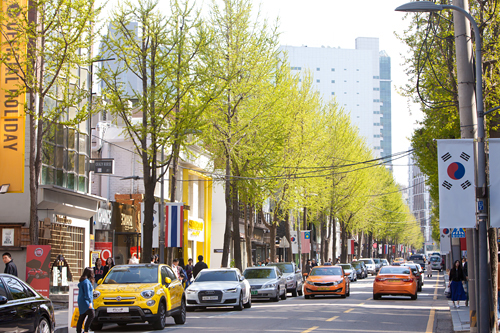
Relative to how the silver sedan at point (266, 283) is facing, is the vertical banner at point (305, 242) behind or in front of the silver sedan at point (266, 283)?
behind

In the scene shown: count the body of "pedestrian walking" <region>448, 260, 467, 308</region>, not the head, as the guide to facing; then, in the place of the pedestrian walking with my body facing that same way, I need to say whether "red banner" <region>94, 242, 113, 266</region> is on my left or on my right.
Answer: on my right

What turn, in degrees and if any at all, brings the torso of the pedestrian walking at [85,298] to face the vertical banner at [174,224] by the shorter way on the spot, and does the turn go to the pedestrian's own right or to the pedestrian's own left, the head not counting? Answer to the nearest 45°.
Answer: approximately 90° to the pedestrian's own left

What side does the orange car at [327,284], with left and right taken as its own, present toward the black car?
front

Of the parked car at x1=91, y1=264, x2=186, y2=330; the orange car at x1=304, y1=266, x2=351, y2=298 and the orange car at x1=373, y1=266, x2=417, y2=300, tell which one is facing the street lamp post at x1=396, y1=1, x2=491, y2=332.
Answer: the orange car at x1=304, y1=266, x2=351, y2=298

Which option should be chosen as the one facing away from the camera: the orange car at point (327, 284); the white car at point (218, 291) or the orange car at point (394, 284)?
the orange car at point (394, 284)

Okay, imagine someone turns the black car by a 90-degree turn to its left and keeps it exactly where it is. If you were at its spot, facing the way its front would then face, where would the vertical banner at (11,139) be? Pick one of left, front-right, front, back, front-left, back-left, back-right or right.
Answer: back-left

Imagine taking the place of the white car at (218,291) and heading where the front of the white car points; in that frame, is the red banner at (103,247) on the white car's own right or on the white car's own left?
on the white car's own right

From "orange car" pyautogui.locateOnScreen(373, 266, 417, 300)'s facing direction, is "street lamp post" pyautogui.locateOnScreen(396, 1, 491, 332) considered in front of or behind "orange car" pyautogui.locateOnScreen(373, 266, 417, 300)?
behind

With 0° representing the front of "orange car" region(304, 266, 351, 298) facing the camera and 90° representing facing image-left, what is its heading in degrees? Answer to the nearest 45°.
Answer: approximately 0°

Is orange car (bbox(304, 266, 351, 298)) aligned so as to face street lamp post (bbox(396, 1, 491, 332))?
yes
